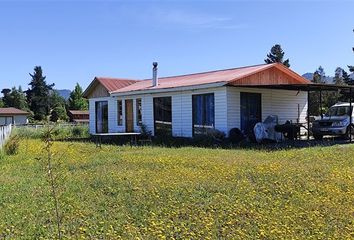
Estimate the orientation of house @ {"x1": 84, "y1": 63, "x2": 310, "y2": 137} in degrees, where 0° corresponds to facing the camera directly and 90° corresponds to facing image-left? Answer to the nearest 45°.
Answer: approximately 45°

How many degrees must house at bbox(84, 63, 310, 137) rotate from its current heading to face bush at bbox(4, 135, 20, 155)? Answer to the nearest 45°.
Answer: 0° — it already faces it
